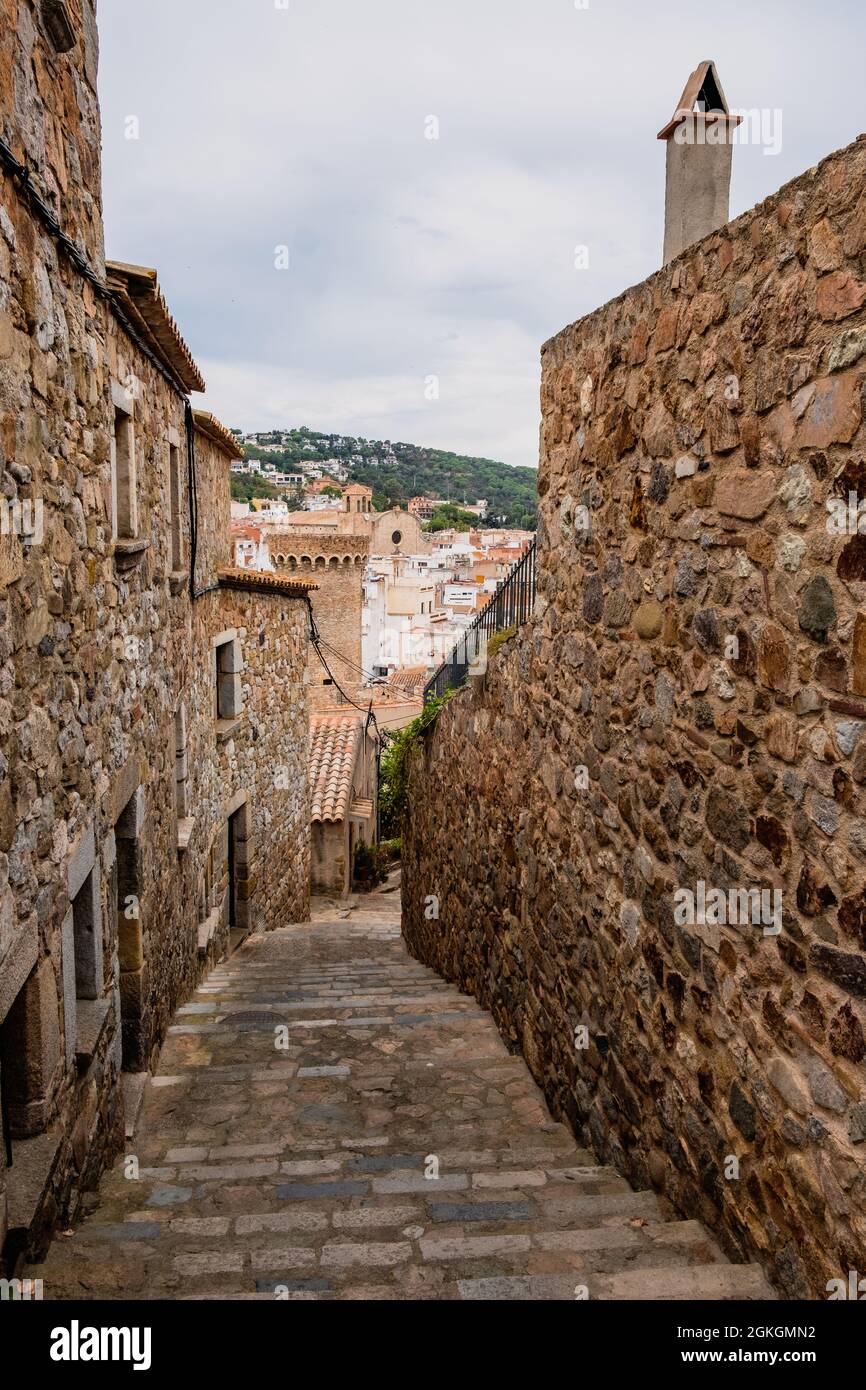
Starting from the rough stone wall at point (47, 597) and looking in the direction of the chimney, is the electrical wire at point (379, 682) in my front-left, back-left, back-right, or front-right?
front-left

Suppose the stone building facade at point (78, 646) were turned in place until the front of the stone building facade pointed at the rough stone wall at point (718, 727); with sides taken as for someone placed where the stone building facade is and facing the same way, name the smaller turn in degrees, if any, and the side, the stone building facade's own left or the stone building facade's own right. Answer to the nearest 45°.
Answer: approximately 45° to the stone building facade's own right

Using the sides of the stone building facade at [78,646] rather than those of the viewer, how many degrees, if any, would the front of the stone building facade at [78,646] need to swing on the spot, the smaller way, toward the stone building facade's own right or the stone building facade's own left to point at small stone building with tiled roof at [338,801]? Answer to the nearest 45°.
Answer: approximately 90° to the stone building facade's own left

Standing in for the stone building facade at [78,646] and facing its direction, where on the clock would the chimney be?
The chimney is roughly at 12 o'clock from the stone building facade.

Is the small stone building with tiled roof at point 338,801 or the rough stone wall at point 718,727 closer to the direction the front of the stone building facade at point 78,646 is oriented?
the rough stone wall

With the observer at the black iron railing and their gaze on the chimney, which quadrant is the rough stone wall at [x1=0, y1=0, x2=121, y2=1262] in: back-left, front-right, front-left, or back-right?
front-right

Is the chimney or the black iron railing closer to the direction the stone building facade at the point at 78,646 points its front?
the chimney

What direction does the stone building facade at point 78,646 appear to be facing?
to the viewer's right

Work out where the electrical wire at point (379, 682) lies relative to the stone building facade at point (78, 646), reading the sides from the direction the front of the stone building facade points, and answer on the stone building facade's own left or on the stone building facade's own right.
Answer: on the stone building facade's own left
